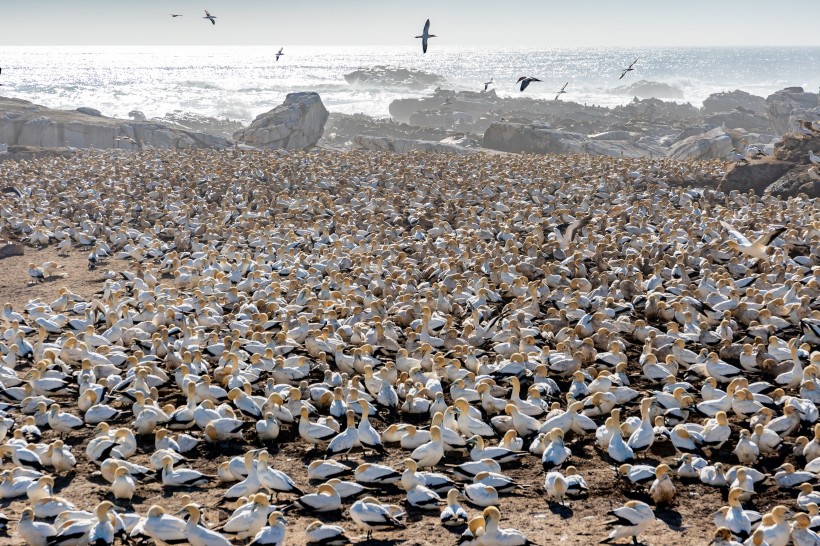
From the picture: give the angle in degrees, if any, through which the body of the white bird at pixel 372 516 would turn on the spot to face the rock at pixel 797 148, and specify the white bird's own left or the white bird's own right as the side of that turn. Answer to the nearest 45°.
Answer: approximately 135° to the white bird's own right

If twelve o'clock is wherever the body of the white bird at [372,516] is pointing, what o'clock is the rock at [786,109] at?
The rock is roughly at 4 o'clock from the white bird.

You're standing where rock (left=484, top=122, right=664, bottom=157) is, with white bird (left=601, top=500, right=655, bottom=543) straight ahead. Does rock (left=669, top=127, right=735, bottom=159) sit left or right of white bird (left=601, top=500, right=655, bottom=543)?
left

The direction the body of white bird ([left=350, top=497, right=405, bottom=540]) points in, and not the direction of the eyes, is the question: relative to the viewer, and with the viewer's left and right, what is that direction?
facing to the left of the viewer

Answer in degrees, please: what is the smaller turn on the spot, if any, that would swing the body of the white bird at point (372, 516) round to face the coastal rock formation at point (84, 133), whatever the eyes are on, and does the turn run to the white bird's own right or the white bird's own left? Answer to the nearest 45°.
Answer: approximately 90° to the white bird's own right

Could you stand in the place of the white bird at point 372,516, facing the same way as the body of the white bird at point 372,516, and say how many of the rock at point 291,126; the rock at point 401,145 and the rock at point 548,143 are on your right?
3

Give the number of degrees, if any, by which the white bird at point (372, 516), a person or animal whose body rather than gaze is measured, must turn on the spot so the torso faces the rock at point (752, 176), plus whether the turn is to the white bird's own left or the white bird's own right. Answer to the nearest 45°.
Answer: approximately 135° to the white bird's own right

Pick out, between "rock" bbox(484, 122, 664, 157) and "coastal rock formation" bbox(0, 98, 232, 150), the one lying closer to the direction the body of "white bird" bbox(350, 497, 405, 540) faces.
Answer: the coastal rock formation

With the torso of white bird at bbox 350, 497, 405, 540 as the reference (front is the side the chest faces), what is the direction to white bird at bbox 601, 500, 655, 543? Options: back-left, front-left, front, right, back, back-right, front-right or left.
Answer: back

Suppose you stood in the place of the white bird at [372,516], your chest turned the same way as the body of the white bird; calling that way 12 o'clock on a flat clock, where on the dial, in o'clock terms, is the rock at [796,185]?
The rock is roughly at 4 o'clock from the white bird.

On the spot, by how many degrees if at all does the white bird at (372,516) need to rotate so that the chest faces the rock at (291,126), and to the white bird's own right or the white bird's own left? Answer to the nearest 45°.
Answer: approximately 90° to the white bird's own right

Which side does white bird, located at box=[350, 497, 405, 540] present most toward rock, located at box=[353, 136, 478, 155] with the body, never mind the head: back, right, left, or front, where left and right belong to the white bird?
right

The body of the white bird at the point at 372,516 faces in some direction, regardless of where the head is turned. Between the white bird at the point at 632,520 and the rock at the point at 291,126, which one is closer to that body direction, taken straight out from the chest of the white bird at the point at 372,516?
the rock
